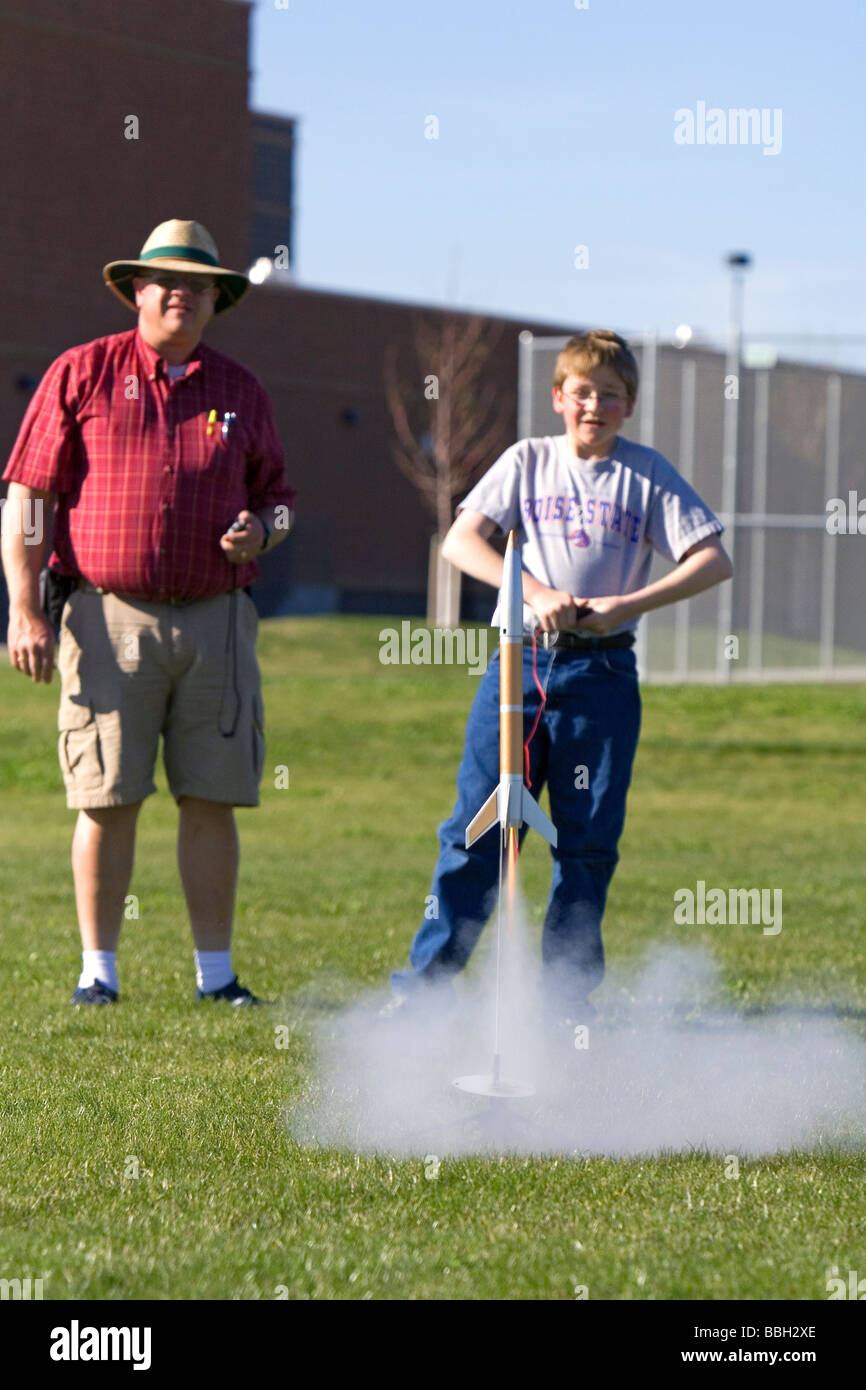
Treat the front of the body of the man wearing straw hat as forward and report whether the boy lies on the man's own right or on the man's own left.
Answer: on the man's own left

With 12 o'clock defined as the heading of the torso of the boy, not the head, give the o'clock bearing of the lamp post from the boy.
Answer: The lamp post is roughly at 6 o'clock from the boy.

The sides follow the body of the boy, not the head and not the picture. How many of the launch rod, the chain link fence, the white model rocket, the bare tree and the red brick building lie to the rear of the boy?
3

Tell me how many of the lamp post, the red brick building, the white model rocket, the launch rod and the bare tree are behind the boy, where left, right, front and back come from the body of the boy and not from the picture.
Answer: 3

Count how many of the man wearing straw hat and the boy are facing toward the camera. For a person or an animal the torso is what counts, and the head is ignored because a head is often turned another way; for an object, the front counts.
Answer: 2

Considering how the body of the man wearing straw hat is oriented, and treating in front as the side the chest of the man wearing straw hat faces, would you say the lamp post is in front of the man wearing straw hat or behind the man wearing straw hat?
behind

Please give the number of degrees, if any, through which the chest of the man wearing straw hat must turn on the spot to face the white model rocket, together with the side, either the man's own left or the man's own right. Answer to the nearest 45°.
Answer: approximately 45° to the man's own left

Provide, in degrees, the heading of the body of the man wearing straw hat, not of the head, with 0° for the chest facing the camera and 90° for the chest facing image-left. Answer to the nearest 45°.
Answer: approximately 0°

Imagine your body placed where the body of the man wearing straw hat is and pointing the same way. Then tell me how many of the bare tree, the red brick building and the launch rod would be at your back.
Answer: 2

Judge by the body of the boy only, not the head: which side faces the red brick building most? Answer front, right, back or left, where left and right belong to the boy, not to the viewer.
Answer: back

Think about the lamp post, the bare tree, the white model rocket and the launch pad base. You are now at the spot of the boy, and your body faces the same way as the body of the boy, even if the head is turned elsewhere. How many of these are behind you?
2
